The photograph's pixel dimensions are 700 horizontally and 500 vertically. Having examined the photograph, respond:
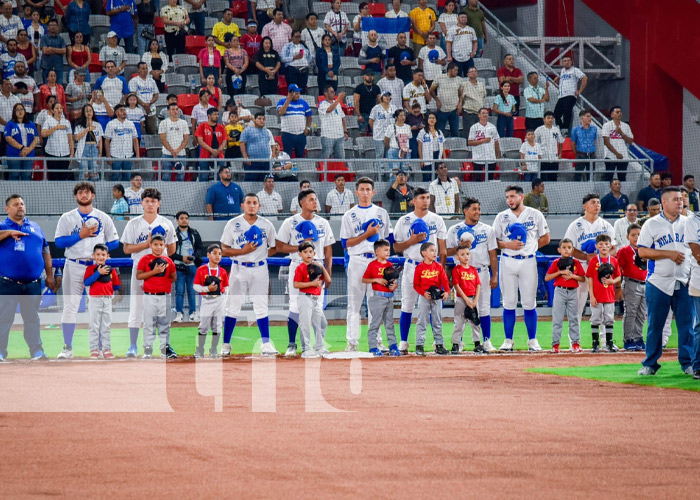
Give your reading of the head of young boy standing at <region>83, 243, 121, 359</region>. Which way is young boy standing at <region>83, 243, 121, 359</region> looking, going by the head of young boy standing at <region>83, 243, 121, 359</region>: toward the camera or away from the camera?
toward the camera

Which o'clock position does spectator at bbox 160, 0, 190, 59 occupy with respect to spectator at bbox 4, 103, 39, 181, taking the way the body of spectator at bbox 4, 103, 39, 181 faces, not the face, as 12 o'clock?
spectator at bbox 160, 0, 190, 59 is roughly at 8 o'clock from spectator at bbox 4, 103, 39, 181.

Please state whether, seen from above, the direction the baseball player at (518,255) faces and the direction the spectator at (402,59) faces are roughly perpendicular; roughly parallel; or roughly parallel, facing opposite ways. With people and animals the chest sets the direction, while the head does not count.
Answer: roughly parallel

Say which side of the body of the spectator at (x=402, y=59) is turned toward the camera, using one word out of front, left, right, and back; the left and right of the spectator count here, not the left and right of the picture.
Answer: front

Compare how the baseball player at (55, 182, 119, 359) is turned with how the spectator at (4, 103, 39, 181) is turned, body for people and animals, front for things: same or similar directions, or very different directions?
same or similar directions

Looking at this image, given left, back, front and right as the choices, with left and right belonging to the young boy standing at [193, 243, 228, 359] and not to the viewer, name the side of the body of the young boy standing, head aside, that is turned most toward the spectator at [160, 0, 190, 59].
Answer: back

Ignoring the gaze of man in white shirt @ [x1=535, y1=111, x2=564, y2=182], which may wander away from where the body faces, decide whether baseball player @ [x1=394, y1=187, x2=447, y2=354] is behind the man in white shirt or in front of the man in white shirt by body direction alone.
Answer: in front

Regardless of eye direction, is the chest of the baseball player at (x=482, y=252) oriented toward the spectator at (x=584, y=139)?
no

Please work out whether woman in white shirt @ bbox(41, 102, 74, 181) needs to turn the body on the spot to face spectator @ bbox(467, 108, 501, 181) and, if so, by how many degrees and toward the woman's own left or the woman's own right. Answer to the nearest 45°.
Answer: approximately 90° to the woman's own left

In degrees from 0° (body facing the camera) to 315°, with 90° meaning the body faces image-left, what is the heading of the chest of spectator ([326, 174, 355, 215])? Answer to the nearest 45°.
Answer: approximately 0°

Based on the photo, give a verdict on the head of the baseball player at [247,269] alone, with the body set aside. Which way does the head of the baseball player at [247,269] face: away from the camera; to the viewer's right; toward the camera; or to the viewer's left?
toward the camera

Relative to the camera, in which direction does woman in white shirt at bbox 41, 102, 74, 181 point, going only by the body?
toward the camera

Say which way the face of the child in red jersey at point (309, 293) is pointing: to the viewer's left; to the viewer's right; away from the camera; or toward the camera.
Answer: toward the camera

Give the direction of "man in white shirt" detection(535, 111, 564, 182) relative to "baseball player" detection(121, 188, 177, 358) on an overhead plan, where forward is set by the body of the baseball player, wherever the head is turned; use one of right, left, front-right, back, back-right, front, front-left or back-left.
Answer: back-left

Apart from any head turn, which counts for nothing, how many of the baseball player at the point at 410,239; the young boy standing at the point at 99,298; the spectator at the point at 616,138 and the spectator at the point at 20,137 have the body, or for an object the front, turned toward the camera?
4

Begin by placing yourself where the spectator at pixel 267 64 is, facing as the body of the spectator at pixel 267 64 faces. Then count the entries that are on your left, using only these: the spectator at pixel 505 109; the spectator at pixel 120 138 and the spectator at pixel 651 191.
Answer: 2

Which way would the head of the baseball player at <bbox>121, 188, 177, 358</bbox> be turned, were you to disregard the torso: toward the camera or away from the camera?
toward the camera

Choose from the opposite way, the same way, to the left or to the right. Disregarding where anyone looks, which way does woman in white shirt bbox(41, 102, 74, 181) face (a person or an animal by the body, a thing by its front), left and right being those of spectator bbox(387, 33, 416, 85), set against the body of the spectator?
the same way

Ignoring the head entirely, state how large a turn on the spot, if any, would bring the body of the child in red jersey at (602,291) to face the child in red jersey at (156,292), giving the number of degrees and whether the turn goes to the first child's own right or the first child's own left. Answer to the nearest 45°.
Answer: approximately 45° to the first child's own right

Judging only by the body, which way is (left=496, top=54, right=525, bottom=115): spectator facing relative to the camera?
toward the camera
